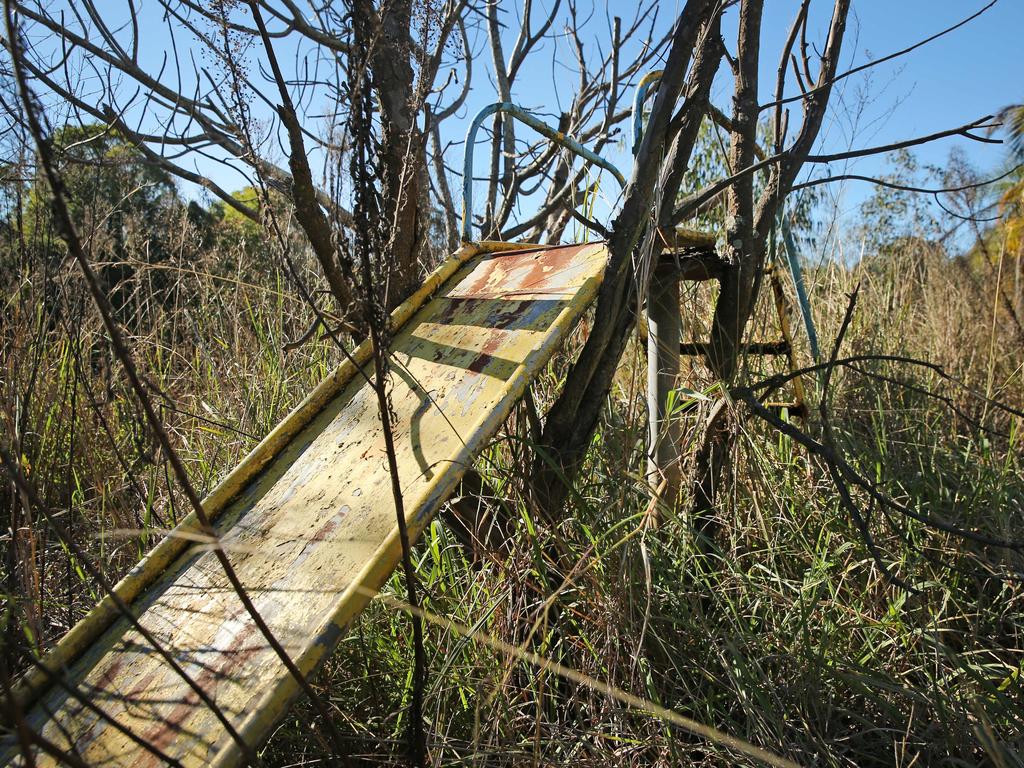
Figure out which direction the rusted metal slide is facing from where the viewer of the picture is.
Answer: facing the viewer and to the left of the viewer
